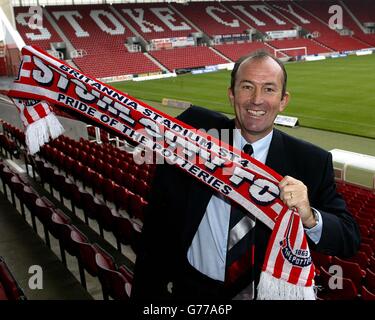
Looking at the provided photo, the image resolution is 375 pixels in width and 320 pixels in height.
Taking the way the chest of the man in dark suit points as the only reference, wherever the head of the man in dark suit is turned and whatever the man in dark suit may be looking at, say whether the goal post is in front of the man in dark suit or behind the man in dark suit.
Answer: behind

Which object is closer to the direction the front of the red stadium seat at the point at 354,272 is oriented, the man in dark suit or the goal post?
the goal post

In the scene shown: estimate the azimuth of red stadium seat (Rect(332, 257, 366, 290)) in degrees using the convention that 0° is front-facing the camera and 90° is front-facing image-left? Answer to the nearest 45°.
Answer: approximately 225°

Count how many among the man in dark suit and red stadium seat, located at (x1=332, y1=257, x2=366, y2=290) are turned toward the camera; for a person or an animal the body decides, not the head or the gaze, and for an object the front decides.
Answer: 1

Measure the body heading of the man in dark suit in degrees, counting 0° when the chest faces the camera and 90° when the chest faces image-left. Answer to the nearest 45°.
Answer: approximately 0°

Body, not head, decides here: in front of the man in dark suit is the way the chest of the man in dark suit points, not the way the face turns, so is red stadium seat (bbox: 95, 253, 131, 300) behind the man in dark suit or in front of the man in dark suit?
behind
